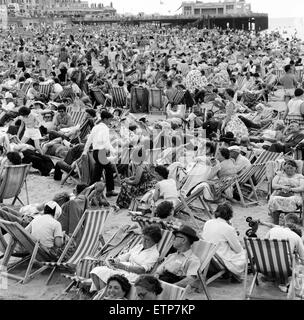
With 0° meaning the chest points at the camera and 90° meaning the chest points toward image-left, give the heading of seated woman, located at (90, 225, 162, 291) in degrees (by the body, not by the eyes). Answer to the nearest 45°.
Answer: approximately 45°

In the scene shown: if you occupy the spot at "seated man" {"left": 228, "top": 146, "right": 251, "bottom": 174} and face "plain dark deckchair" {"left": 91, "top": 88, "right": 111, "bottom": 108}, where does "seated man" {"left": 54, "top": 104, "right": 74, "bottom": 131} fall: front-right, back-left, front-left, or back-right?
front-left

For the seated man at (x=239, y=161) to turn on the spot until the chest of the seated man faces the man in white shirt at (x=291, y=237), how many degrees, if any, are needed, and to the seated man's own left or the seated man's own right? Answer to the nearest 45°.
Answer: approximately 90° to the seated man's own left

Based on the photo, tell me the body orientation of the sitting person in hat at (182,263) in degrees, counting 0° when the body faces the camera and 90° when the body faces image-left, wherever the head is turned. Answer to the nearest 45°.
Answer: approximately 45°

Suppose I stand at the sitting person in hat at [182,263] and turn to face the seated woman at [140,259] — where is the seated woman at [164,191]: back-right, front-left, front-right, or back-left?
front-right

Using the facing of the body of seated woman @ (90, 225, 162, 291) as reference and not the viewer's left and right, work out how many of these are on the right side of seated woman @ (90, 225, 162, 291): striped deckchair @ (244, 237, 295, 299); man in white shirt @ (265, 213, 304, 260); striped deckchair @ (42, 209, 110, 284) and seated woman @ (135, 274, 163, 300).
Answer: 1
